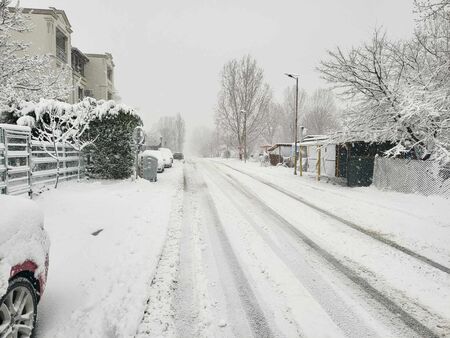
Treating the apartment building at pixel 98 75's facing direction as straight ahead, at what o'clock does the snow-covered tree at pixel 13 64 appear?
The snow-covered tree is roughly at 3 o'clock from the apartment building.

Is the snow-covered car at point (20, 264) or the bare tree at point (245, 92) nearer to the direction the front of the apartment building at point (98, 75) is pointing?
the bare tree

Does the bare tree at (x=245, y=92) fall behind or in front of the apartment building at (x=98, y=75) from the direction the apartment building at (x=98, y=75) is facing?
in front

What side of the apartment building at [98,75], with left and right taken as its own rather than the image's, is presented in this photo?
right

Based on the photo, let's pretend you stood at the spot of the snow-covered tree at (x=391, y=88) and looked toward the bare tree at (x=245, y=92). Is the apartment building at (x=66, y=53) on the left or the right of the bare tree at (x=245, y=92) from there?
left

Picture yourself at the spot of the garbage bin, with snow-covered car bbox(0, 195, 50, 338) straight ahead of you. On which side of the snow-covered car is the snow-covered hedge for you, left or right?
right

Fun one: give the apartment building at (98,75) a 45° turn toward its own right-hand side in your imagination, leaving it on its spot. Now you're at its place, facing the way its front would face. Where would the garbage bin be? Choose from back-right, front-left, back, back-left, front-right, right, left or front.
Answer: front-right

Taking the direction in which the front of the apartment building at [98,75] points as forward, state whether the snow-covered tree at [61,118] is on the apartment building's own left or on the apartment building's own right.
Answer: on the apartment building's own right

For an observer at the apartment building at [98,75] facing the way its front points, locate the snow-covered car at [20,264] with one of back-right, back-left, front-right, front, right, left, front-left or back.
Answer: right

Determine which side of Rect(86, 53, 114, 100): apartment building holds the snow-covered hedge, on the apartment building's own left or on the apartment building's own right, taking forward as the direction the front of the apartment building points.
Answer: on the apartment building's own right

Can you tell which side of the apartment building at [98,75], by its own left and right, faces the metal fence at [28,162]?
right

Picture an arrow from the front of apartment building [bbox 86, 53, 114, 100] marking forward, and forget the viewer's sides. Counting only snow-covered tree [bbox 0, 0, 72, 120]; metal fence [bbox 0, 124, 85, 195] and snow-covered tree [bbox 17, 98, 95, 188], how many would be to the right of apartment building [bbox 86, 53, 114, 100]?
3
